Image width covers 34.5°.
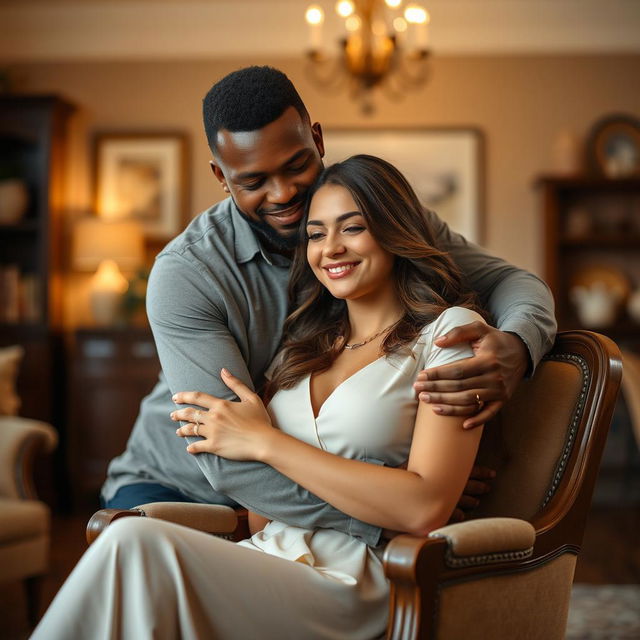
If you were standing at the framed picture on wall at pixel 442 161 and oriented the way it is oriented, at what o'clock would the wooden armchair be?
The wooden armchair is roughly at 12 o'clock from the framed picture on wall.

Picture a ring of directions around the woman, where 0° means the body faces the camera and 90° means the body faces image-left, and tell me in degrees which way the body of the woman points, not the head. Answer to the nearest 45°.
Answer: approximately 45°

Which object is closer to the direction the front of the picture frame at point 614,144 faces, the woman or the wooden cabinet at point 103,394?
the woman

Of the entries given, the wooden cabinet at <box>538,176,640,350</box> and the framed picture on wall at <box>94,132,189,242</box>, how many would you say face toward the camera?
2

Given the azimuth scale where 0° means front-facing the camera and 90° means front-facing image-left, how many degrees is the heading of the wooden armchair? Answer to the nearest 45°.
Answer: approximately 45°

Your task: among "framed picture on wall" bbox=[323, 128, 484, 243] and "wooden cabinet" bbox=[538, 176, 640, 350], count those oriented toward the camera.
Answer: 2

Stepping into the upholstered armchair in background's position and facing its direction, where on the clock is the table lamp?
The table lamp is roughly at 8 o'clock from the upholstered armchair in background.
